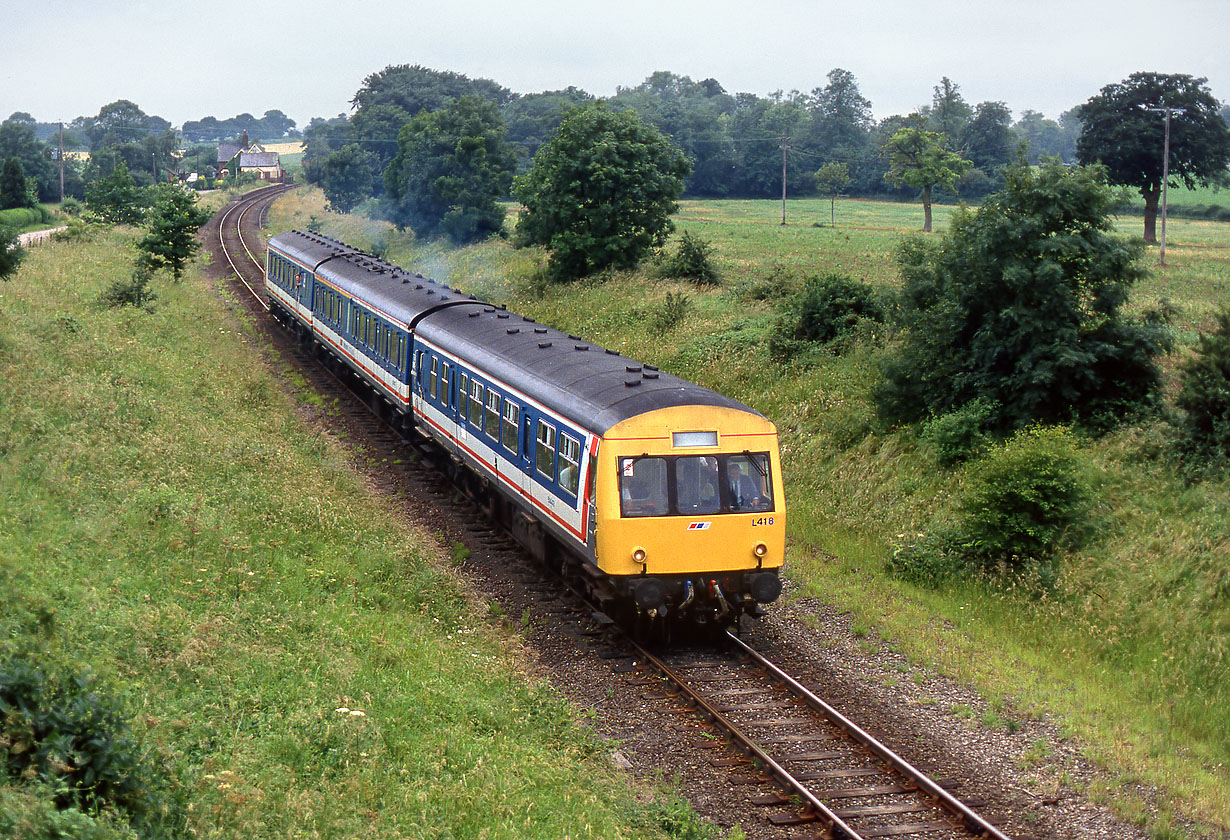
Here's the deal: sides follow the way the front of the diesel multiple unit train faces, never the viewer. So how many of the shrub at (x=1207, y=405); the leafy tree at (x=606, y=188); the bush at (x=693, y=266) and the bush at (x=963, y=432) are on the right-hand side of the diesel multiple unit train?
0

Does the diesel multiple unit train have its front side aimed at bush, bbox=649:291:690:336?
no

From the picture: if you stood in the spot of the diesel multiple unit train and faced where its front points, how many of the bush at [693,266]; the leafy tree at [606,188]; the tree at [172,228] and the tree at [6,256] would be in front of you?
0

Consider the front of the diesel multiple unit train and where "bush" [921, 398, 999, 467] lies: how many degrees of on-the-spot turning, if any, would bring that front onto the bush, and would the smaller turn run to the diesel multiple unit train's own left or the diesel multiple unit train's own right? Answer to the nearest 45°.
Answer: approximately 90° to the diesel multiple unit train's own left

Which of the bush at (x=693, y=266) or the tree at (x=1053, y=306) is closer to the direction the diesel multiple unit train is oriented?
the tree

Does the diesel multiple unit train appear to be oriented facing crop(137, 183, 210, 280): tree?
no

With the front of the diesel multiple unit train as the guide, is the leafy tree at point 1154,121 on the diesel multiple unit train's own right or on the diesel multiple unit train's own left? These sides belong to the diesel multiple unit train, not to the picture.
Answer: on the diesel multiple unit train's own left

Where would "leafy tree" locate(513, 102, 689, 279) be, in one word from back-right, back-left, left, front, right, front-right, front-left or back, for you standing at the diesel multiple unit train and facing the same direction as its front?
back-left

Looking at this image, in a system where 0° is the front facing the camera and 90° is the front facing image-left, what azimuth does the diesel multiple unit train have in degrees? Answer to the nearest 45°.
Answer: approximately 315°

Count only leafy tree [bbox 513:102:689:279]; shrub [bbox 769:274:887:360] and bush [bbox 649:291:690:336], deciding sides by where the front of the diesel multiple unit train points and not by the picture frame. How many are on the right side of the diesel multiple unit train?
0

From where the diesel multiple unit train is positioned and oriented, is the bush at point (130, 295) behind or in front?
behind

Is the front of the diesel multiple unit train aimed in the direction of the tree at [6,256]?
no
